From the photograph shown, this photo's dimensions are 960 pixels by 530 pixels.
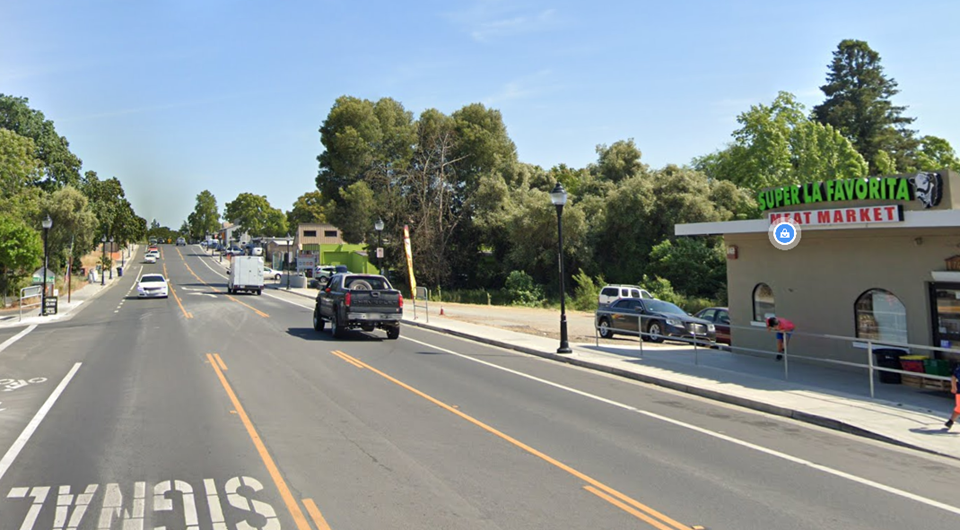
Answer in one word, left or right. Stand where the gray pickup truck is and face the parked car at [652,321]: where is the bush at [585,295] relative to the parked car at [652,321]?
left

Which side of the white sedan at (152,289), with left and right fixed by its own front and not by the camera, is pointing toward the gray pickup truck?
front

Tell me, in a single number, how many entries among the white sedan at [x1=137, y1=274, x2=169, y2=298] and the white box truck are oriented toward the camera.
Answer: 1

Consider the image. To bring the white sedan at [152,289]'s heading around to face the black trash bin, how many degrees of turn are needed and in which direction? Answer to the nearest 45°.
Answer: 0° — it already faces it

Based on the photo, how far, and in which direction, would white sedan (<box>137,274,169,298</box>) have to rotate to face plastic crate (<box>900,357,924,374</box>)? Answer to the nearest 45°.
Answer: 0° — it already faces it

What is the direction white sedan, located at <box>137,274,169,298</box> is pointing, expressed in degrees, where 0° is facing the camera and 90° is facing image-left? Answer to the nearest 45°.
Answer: approximately 0°

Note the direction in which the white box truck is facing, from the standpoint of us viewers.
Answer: facing away from the viewer

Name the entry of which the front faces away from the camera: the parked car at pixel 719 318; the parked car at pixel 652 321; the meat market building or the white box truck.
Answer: the white box truck
